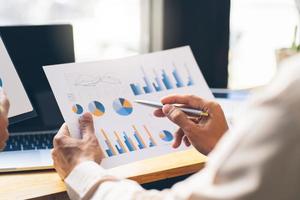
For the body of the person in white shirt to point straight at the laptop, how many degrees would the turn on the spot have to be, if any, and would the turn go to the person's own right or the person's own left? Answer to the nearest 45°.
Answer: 0° — they already face it

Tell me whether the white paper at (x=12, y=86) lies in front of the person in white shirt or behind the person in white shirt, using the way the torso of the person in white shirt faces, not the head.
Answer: in front

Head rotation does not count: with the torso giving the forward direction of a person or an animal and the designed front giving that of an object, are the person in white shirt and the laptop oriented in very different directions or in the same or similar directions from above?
very different directions

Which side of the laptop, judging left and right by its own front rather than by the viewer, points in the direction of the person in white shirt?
front

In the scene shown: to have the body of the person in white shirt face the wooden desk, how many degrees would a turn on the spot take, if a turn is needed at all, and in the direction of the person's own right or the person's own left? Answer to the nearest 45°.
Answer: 0° — they already face it

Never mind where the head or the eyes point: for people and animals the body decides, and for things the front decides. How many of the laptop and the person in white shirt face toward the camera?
1

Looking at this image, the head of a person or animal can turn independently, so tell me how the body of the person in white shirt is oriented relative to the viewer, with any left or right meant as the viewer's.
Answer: facing away from the viewer and to the left of the viewer

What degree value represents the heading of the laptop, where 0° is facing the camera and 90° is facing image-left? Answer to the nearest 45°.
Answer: approximately 0°
